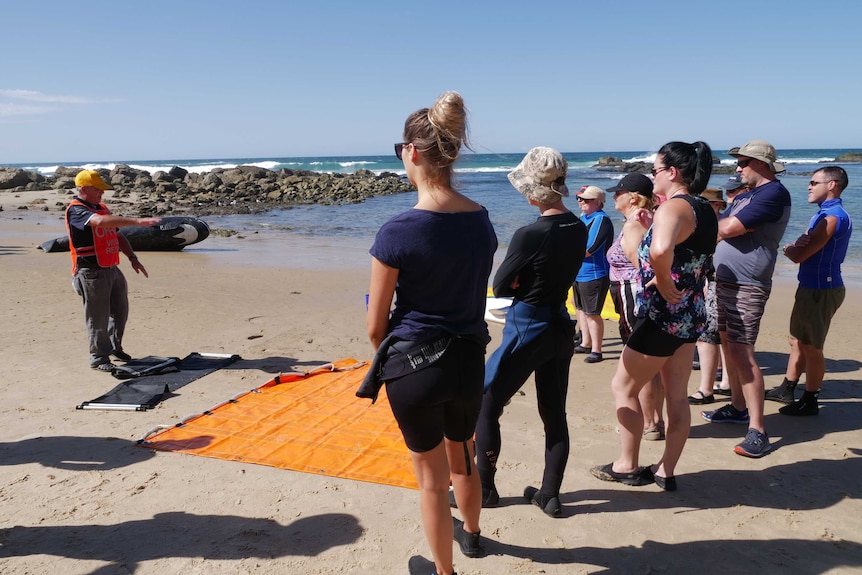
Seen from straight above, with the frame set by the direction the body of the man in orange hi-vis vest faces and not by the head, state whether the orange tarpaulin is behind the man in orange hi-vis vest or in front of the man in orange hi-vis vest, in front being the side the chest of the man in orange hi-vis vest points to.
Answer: in front

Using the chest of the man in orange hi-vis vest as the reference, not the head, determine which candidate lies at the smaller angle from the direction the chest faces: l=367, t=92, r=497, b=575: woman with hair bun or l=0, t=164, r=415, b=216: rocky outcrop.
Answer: the woman with hair bun

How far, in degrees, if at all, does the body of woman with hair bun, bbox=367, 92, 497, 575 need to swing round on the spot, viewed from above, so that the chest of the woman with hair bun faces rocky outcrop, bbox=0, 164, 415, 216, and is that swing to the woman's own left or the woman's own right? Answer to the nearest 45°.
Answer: approximately 45° to the woman's own right

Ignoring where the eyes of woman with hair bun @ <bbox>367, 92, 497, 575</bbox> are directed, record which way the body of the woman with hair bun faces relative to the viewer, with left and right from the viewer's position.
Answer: facing away from the viewer and to the left of the viewer

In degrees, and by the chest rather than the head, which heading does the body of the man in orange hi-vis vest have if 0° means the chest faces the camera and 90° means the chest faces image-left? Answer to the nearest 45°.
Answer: approximately 315°

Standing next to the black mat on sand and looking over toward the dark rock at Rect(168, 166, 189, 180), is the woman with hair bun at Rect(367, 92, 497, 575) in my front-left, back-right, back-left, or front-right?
back-right

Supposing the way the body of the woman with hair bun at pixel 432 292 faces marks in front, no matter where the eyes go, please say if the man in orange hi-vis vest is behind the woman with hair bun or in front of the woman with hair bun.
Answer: in front

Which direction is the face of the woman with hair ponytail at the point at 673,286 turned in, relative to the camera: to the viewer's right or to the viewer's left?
to the viewer's left

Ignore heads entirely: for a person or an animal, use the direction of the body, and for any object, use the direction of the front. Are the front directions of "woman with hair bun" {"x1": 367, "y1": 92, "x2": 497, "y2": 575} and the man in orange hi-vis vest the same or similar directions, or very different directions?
very different directions

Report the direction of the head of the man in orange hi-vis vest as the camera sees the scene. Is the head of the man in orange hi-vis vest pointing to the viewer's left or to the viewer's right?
to the viewer's right

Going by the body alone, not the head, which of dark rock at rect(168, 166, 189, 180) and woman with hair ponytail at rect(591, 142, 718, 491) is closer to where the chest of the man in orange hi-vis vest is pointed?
the woman with hair ponytail

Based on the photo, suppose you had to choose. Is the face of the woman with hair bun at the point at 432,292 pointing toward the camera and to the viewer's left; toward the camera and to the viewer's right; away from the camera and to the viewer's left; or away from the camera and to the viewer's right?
away from the camera and to the viewer's left

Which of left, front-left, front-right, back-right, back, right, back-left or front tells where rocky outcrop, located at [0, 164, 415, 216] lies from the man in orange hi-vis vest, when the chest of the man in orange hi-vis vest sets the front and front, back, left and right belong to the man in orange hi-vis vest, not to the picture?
back-left

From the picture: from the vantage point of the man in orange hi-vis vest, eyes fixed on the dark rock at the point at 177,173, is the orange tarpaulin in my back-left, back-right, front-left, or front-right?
back-right
